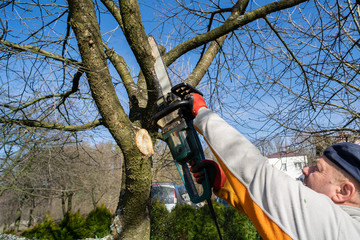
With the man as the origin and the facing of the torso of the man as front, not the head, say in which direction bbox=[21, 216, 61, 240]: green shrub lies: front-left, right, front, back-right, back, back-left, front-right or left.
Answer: front-right

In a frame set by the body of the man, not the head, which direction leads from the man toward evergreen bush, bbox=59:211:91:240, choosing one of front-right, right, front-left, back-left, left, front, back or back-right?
front-right

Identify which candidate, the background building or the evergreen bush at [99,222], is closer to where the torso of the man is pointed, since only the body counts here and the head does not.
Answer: the evergreen bush

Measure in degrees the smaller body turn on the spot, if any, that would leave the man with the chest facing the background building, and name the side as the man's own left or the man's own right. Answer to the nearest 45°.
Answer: approximately 90° to the man's own right

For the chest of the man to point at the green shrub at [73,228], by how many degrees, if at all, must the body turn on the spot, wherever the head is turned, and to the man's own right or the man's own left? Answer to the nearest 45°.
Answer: approximately 45° to the man's own right

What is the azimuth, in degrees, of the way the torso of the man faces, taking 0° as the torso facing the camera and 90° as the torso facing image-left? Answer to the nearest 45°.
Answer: approximately 90°

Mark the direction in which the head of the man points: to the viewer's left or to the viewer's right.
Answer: to the viewer's left
